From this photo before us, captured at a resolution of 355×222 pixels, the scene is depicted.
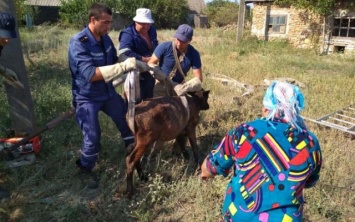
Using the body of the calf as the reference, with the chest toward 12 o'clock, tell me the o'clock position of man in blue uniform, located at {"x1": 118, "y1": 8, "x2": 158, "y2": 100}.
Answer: The man in blue uniform is roughly at 10 o'clock from the calf.

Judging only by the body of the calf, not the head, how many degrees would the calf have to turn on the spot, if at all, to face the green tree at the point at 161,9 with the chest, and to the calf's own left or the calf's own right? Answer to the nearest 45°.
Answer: approximately 45° to the calf's own left

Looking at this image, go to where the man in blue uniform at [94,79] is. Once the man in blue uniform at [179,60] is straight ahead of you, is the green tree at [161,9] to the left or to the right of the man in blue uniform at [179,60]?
left

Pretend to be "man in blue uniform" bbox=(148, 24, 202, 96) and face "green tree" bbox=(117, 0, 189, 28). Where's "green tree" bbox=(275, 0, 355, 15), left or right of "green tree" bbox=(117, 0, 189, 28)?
right

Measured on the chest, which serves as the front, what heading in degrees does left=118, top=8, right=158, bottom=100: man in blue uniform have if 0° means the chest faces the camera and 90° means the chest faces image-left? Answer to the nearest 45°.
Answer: approximately 315°

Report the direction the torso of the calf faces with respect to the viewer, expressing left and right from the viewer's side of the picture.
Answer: facing away from the viewer and to the right of the viewer

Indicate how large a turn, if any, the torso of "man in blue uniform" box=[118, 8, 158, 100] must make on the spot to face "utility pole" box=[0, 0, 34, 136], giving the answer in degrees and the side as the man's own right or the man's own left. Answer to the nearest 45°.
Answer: approximately 135° to the man's own right

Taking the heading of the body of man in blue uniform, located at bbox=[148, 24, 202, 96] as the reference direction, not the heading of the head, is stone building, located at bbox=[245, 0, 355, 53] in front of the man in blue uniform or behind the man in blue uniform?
behind

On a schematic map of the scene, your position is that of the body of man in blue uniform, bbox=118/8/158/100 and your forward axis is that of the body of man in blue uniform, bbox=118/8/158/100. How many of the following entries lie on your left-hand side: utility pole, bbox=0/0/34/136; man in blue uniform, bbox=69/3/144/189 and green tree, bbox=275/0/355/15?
1

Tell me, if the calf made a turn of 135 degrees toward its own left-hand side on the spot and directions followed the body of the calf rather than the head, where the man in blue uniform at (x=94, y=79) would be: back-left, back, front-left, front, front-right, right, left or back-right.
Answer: front

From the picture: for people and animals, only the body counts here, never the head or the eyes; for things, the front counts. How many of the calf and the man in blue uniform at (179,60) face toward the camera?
1

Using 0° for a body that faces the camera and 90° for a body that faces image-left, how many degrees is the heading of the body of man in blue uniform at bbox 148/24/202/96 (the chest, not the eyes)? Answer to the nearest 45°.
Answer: approximately 0°
